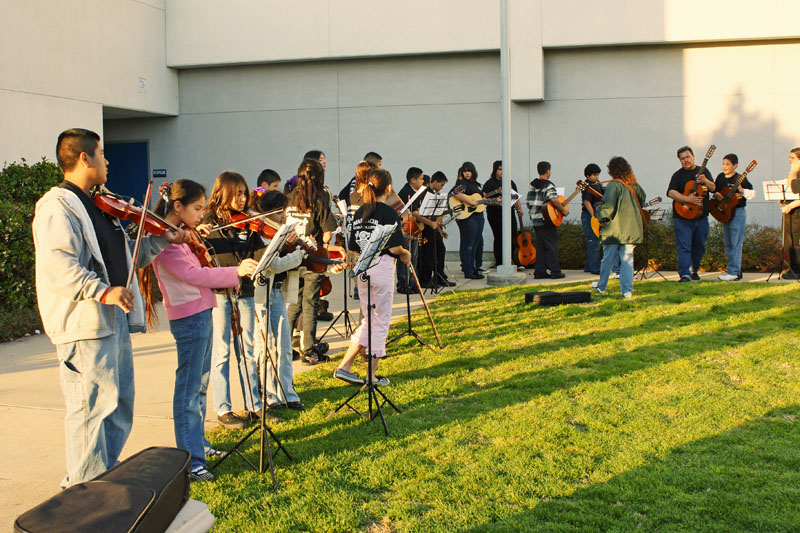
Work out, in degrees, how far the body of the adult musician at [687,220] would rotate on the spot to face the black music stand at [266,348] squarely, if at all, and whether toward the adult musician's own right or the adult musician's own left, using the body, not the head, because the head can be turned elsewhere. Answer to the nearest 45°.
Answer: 0° — they already face it

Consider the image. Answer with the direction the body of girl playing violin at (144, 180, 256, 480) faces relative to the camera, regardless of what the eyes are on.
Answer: to the viewer's right

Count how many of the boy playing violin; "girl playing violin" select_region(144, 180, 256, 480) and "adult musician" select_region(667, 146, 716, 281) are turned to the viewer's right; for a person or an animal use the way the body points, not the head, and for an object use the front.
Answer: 2

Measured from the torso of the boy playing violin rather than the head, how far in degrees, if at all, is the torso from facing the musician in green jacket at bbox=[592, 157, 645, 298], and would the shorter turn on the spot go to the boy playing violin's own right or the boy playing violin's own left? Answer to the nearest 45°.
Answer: approximately 45° to the boy playing violin's own left

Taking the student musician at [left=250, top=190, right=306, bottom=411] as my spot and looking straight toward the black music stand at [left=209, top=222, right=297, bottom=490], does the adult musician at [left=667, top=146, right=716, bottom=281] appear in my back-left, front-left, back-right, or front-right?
back-left

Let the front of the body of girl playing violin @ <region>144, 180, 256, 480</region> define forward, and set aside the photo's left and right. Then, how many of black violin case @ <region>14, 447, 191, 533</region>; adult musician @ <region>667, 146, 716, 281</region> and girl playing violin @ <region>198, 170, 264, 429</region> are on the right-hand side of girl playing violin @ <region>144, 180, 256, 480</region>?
1

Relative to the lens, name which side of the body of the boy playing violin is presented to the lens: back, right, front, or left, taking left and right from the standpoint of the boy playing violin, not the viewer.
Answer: right
